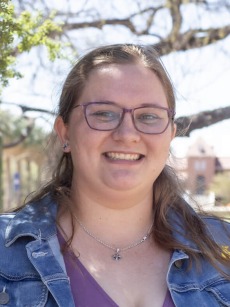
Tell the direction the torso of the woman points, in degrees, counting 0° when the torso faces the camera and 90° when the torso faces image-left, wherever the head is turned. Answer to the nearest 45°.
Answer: approximately 0°

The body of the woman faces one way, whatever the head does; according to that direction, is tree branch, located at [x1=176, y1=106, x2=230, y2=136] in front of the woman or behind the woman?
behind
